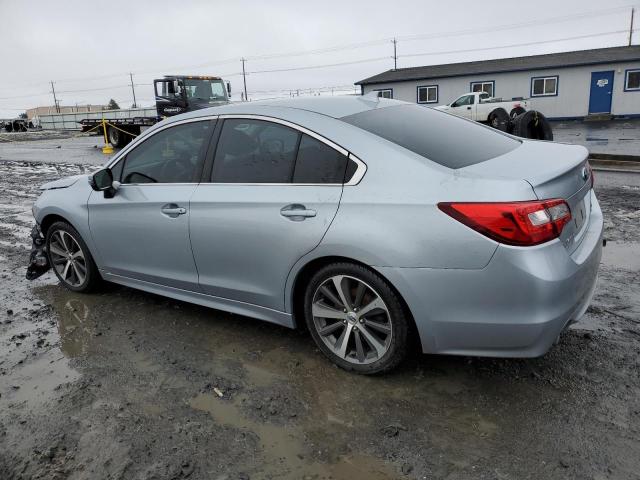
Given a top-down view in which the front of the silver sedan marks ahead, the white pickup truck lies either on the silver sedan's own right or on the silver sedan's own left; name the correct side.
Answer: on the silver sedan's own right

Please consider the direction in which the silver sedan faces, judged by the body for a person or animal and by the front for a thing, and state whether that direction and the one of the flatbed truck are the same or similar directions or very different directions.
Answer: very different directions

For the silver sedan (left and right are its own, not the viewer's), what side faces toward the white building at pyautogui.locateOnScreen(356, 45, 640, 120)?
right

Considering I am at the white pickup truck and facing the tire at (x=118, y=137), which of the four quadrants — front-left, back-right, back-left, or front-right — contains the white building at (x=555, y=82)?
back-right

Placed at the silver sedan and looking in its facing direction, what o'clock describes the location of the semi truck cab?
The semi truck cab is roughly at 1 o'clock from the silver sedan.

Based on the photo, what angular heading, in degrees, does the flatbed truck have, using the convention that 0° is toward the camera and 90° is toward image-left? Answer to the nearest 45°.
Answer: approximately 315°

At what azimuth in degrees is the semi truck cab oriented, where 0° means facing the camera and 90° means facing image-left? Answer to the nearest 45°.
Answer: approximately 315°

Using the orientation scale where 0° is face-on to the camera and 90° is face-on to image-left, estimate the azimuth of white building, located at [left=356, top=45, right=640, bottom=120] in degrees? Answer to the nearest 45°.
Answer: approximately 45°

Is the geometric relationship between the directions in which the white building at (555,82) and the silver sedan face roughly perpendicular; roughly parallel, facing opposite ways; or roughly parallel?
roughly perpendicular
